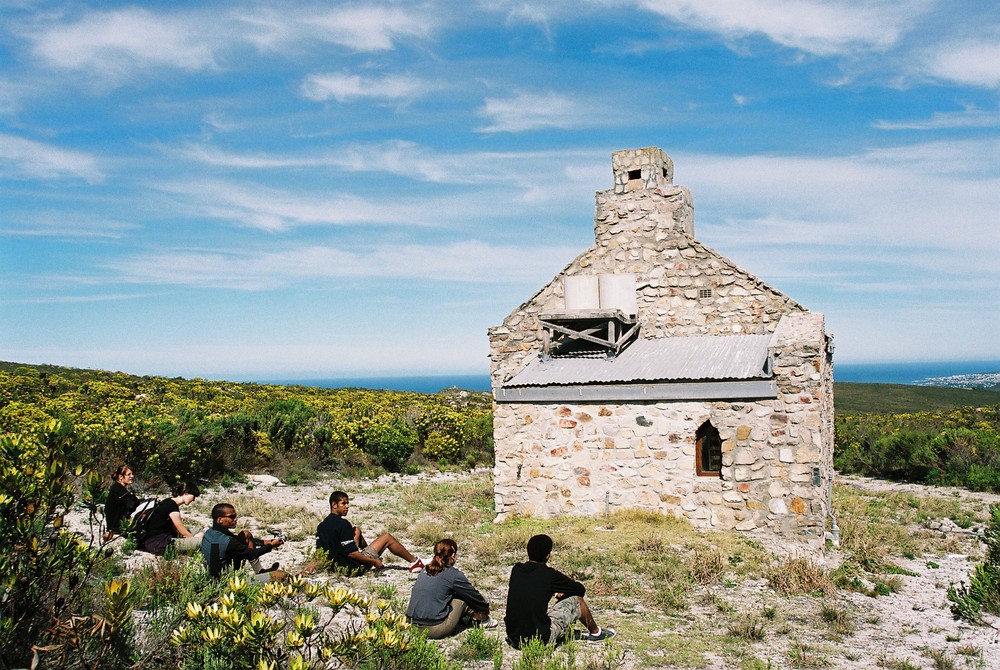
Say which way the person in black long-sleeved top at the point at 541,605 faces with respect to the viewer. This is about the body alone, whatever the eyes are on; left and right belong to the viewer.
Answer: facing away from the viewer and to the right of the viewer

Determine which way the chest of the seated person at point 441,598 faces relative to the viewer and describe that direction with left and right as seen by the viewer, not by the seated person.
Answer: facing away from the viewer and to the right of the viewer

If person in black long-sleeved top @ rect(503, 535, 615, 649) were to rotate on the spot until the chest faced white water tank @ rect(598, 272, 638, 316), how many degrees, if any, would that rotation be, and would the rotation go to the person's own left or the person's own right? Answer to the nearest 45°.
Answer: approximately 45° to the person's own left

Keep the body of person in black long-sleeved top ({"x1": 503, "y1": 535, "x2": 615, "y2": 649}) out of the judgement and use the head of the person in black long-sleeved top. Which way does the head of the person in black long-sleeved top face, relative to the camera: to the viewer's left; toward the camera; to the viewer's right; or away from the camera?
away from the camera

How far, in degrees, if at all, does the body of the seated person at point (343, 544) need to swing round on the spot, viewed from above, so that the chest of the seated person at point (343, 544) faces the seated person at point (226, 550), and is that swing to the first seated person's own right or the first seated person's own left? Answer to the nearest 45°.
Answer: approximately 135° to the first seated person's own right

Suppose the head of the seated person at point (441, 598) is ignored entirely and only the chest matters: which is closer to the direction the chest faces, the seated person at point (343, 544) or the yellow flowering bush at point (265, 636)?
the seated person

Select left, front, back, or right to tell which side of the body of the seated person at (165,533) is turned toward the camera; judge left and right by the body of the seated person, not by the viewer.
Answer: right

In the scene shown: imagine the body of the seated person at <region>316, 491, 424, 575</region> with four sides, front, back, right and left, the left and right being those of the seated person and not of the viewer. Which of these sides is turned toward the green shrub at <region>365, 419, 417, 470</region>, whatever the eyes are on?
left

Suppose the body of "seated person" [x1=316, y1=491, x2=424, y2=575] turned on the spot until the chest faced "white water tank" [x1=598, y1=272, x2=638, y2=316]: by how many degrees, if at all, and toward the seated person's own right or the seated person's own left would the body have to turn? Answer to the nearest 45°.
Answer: approximately 45° to the seated person's own left

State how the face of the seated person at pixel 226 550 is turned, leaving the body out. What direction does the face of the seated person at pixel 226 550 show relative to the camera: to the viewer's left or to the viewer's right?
to the viewer's right

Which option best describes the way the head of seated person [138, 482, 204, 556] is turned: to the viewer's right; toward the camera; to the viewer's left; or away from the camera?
to the viewer's right

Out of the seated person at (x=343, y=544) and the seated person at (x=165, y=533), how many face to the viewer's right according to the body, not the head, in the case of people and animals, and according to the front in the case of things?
2

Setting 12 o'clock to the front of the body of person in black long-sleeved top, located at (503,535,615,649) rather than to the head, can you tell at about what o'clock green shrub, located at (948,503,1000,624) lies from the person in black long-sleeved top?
The green shrub is roughly at 1 o'clock from the person in black long-sleeved top.

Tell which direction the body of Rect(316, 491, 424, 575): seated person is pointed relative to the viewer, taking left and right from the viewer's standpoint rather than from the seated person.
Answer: facing to the right of the viewer

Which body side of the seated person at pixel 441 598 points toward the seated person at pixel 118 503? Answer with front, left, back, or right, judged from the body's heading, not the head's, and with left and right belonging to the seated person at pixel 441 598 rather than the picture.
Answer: left
